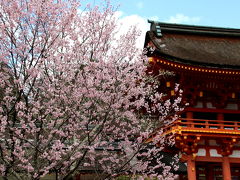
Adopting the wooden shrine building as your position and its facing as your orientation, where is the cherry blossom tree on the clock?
The cherry blossom tree is roughly at 1 o'clock from the wooden shrine building.

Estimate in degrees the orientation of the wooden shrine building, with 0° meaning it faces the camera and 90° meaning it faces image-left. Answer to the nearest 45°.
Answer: approximately 0°
